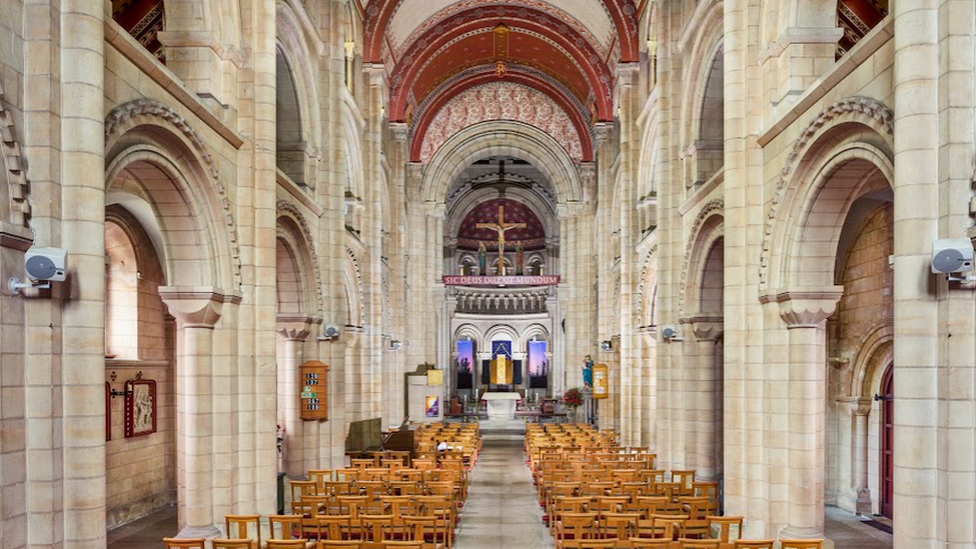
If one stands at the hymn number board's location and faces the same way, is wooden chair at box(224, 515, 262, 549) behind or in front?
in front

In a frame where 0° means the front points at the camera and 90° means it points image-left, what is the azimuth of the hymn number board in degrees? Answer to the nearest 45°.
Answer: approximately 0°

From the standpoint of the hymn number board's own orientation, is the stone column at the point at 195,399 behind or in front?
in front

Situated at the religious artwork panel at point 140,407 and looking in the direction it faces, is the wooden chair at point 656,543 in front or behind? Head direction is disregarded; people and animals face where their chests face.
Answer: in front

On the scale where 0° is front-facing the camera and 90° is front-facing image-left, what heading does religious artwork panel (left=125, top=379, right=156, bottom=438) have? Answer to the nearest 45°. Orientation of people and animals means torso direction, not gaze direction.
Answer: approximately 315°

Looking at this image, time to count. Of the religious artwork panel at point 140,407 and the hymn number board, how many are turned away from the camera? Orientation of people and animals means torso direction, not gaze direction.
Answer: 0
